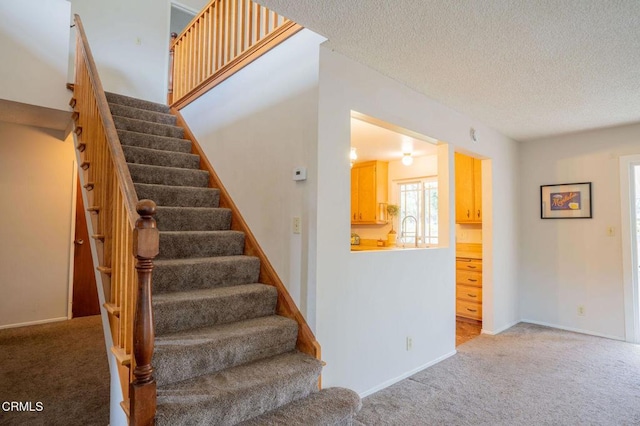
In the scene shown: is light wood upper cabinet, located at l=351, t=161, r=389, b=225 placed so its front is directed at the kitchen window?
no

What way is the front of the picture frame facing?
toward the camera

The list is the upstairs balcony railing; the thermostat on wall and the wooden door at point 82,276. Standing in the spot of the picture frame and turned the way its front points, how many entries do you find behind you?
0

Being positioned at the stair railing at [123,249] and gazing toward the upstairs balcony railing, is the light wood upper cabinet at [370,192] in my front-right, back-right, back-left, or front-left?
front-right

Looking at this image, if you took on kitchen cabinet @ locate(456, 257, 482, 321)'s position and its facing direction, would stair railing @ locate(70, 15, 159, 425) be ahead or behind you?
ahead

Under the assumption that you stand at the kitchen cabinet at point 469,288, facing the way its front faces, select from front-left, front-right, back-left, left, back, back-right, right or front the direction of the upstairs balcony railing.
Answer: front

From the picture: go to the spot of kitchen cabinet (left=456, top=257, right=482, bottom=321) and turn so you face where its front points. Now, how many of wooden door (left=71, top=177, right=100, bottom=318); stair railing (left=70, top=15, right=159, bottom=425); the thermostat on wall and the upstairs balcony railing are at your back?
0

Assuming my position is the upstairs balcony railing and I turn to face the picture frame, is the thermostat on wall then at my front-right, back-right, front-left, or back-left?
front-right

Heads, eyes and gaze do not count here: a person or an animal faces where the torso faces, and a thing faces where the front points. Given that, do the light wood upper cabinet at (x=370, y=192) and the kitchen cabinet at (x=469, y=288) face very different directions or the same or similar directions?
same or similar directions

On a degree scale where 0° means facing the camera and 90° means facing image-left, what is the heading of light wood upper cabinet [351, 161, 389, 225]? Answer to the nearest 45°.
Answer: approximately 45°

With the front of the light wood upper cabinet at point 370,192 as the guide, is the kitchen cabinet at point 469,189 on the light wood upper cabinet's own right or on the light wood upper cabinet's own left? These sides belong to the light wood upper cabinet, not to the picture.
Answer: on the light wood upper cabinet's own left

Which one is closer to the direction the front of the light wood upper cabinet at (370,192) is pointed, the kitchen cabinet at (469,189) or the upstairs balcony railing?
the upstairs balcony railing

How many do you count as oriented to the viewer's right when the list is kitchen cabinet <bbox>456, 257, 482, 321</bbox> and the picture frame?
0

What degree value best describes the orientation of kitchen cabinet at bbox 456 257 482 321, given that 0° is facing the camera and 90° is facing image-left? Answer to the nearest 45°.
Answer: approximately 45°

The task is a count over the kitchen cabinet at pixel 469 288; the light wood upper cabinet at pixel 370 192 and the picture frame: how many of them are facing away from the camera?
0
